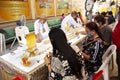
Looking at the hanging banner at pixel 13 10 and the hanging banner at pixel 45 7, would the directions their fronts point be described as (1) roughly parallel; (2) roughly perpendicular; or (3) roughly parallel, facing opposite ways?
roughly parallel

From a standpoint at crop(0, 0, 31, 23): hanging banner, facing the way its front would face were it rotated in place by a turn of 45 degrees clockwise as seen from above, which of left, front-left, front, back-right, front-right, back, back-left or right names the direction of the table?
front-left

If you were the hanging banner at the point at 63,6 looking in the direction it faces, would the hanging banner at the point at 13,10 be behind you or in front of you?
in front

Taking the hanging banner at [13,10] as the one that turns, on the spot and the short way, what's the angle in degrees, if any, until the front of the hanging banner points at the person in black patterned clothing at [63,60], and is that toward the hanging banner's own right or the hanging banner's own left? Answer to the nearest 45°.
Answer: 0° — it already faces them

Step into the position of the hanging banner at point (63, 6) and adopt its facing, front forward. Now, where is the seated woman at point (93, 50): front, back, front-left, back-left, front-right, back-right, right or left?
front

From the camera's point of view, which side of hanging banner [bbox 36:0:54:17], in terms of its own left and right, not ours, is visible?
front

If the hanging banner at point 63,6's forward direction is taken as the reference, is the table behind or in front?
in front

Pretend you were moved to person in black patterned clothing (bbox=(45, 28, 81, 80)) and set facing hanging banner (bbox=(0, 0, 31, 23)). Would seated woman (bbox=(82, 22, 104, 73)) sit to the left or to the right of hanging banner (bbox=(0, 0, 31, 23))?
right

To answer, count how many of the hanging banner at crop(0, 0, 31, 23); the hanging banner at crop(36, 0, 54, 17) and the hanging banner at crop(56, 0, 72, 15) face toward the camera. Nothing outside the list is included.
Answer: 3

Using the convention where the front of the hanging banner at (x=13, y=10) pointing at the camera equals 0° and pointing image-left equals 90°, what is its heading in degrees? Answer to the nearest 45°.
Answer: approximately 0°

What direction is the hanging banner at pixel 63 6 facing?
toward the camera

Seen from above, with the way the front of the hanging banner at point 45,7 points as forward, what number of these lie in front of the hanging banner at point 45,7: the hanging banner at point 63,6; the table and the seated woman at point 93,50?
2

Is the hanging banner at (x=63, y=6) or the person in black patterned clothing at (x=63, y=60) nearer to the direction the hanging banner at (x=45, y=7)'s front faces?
the person in black patterned clothing

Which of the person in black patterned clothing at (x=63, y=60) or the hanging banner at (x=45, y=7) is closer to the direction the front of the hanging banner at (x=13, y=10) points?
the person in black patterned clothing

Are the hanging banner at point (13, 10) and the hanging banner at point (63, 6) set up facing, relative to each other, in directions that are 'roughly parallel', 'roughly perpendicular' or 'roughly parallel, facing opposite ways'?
roughly parallel

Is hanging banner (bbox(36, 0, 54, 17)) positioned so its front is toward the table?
yes

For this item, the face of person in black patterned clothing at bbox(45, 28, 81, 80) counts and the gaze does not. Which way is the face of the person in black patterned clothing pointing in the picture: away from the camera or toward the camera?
away from the camera
